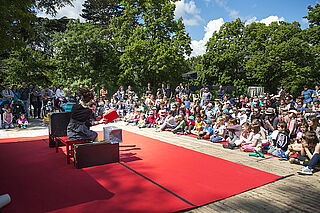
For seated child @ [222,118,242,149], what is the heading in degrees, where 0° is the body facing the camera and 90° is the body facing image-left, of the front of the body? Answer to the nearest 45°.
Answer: approximately 45°

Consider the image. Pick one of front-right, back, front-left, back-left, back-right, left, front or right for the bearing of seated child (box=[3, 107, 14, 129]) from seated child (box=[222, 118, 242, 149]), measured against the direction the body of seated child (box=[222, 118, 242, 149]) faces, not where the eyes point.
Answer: front-right

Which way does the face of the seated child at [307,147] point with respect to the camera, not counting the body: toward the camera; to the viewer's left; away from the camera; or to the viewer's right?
to the viewer's left

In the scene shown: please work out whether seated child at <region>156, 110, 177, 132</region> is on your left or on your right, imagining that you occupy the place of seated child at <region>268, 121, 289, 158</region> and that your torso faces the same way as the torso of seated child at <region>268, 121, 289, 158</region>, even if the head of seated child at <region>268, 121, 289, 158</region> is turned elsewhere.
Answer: on your right

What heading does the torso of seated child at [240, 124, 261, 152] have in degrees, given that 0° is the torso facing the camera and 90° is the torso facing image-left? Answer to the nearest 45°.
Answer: approximately 90°

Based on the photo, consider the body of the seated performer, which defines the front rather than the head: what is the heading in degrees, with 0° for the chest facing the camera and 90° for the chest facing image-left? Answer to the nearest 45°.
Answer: approximately 225°

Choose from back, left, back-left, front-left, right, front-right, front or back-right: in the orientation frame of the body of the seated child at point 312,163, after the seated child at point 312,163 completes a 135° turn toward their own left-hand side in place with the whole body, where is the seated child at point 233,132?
back

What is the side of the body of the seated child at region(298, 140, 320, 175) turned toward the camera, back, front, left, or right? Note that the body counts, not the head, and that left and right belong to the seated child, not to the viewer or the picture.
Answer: left

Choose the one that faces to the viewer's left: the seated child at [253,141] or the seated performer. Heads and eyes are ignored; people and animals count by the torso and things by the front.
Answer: the seated child

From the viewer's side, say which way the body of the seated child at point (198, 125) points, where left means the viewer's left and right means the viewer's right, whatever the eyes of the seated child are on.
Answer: facing the viewer and to the left of the viewer

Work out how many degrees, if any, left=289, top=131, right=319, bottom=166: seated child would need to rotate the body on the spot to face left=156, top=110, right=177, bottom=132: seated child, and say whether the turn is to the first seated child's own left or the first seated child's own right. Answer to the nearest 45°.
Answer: approximately 45° to the first seated child's own right

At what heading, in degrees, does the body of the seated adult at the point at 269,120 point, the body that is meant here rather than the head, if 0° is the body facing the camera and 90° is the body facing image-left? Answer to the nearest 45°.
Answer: approximately 45°

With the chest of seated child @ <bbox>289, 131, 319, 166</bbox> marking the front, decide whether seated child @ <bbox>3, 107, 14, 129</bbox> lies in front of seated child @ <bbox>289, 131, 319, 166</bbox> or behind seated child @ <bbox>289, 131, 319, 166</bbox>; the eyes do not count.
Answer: in front

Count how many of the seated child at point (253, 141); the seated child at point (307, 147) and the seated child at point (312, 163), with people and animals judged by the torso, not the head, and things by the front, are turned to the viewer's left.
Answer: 3

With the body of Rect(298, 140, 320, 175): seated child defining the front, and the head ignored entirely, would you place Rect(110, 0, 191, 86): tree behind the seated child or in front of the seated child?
in front
